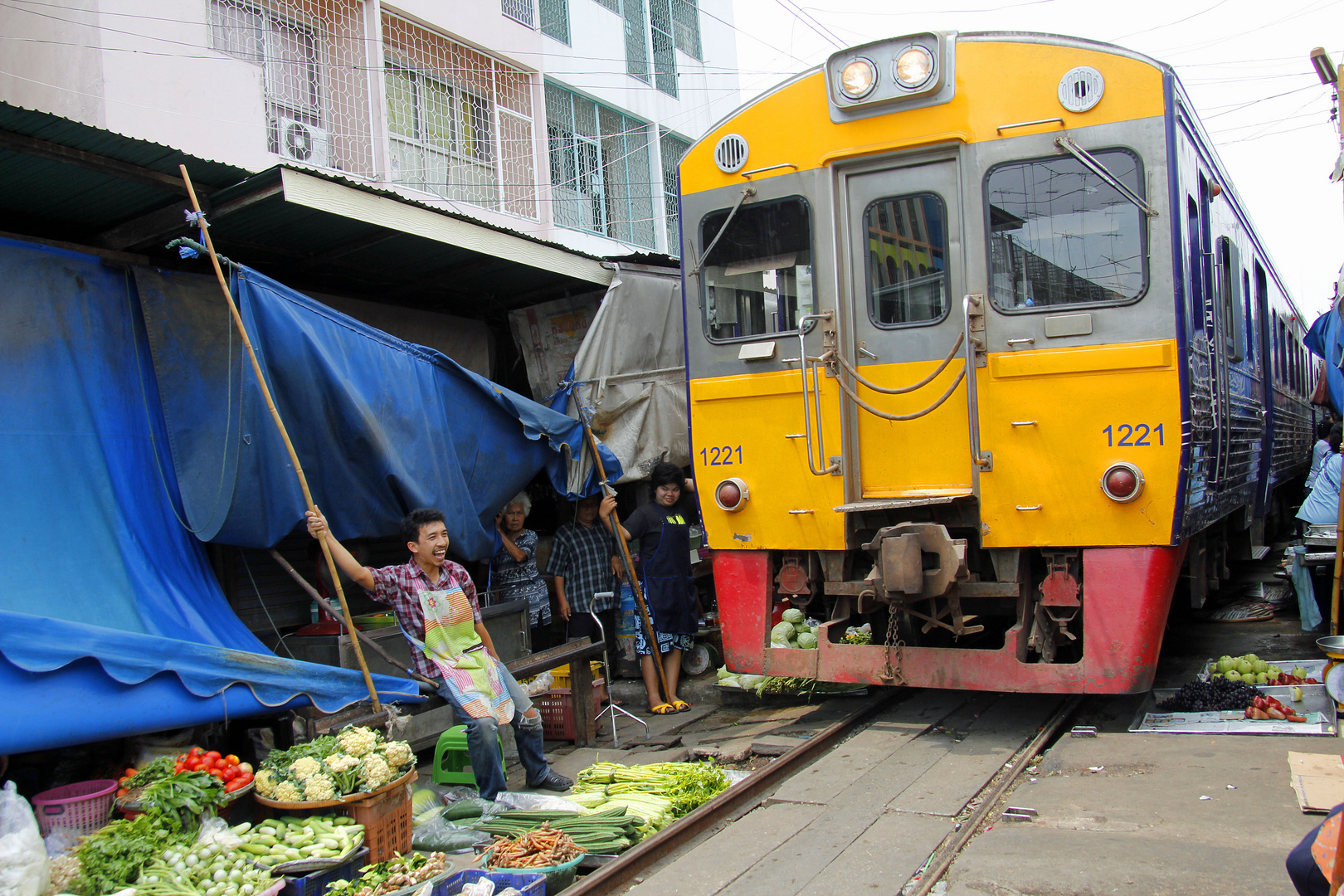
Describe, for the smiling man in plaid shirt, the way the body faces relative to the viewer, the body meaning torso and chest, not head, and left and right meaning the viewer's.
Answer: facing the viewer and to the right of the viewer

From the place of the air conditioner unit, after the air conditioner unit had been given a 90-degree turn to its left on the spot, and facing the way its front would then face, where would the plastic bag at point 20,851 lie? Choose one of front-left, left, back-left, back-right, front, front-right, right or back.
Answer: back-right

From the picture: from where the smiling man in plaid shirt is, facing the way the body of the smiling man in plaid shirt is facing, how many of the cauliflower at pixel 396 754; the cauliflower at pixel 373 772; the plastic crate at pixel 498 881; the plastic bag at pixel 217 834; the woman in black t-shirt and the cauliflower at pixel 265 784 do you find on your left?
1

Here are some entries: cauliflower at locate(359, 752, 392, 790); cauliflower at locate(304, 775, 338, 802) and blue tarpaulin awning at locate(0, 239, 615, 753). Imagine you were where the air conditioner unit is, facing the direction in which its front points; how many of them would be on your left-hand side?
0

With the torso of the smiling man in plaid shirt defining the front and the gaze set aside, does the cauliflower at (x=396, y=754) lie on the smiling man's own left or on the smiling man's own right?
on the smiling man's own right

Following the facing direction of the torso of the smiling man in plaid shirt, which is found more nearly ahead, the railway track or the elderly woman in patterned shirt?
the railway track

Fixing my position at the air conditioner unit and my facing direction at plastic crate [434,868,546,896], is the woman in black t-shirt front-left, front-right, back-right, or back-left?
front-left

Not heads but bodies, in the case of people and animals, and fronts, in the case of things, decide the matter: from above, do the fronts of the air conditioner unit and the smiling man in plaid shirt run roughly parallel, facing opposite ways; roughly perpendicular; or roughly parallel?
roughly parallel

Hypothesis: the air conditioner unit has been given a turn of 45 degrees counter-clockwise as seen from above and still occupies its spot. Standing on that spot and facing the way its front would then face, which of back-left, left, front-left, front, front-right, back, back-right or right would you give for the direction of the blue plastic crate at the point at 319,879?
right

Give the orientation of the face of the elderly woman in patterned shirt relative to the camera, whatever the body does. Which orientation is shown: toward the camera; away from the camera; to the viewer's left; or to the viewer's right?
toward the camera

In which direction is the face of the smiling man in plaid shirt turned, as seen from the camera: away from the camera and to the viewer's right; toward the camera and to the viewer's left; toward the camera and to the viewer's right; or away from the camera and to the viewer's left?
toward the camera and to the viewer's right

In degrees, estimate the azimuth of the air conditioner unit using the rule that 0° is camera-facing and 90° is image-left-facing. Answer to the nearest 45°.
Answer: approximately 315°

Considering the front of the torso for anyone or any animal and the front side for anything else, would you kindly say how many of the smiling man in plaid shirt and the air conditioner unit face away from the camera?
0

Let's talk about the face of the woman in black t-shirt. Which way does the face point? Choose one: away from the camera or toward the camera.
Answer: toward the camera

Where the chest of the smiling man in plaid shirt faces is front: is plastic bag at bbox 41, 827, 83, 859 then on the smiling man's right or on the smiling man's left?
on the smiling man's right

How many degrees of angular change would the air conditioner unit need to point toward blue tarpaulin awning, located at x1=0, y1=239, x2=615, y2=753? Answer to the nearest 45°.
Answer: approximately 45° to its right

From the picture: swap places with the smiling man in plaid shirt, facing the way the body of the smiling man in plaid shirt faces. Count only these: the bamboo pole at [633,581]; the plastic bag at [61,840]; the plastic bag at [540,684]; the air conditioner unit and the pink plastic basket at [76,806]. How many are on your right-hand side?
2
